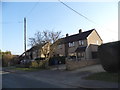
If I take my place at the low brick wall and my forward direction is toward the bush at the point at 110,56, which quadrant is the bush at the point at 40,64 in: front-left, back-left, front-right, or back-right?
back-right

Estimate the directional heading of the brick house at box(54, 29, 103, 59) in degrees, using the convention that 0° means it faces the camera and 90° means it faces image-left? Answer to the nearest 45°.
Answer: approximately 45°

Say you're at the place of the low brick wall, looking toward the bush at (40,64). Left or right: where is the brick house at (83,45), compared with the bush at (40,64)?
right

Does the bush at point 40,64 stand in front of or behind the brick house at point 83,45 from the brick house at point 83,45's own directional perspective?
in front

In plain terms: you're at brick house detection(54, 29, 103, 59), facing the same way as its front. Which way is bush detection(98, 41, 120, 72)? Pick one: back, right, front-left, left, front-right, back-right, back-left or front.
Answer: front-left

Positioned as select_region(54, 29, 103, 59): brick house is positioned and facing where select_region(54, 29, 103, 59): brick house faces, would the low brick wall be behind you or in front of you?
in front
